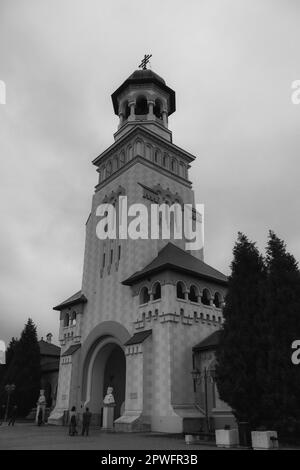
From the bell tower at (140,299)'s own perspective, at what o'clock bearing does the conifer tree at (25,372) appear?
The conifer tree is roughly at 3 o'clock from the bell tower.

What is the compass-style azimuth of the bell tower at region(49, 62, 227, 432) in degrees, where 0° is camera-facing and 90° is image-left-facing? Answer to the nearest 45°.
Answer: approximately 45°

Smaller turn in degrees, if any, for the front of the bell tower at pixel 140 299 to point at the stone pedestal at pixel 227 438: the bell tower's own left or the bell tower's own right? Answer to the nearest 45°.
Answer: approximately 45° to the bell tower's own left

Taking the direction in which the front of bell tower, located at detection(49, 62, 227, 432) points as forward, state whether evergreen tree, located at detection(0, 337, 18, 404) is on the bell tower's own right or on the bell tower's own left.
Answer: on the bell tower's own right

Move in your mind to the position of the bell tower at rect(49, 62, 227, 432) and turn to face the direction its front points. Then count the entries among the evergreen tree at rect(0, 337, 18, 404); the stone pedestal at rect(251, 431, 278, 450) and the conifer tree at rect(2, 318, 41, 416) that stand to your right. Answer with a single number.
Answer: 2

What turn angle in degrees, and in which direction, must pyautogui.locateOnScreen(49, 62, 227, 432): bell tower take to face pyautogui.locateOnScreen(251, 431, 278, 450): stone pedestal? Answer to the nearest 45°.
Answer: approximately 45° to its left
